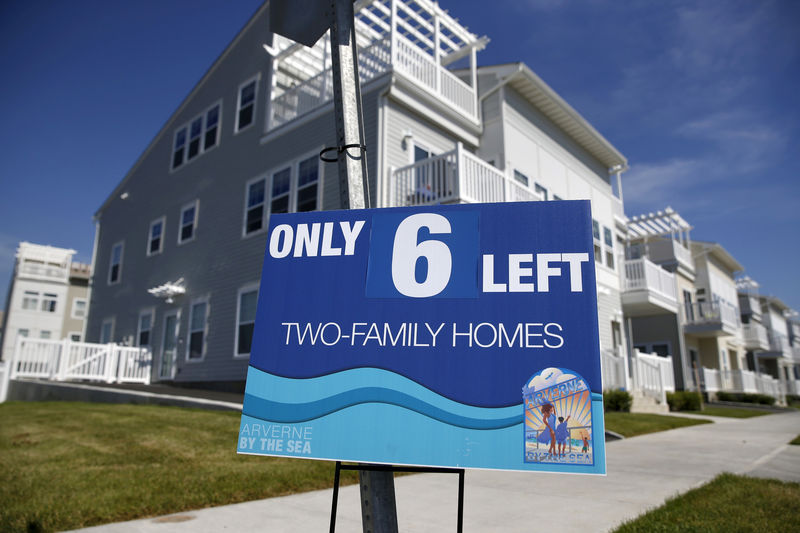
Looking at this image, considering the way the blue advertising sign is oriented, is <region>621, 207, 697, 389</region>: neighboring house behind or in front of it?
behind

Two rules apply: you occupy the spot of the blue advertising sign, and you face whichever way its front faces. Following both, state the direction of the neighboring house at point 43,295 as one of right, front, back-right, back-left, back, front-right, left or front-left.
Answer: back-right

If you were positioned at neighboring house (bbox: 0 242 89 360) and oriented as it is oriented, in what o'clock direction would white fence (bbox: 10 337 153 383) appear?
The white fence is roughly at 12 o'clock from the neighboring house.

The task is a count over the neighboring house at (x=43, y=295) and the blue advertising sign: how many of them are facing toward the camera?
2

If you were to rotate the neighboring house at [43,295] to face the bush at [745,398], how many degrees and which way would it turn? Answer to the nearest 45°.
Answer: approximately 45° to its left

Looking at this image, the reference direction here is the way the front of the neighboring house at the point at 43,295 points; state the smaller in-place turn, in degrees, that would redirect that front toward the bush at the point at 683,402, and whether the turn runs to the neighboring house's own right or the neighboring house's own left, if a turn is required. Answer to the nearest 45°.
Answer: approximately 45° to the neighboring house's own left

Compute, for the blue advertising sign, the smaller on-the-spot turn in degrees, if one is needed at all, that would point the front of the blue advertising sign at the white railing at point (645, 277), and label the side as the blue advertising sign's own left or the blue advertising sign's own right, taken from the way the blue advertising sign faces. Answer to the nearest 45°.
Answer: approximately 135° to the blue advertising sign's own left

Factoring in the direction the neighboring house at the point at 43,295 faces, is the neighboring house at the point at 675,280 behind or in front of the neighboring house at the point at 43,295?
in front

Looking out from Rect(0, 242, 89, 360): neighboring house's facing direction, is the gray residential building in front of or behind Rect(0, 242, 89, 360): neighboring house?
in front

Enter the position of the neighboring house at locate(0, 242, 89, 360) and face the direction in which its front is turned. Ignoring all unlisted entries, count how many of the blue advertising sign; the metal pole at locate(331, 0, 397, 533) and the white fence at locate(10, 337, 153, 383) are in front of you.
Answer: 3

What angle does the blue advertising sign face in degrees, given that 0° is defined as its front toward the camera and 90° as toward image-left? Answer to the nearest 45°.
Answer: approximately 0°
